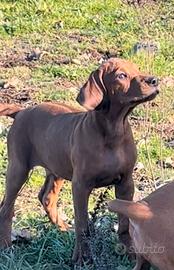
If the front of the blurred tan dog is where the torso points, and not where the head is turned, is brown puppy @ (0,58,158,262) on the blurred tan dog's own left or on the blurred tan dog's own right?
on the blurred tan dog's own left

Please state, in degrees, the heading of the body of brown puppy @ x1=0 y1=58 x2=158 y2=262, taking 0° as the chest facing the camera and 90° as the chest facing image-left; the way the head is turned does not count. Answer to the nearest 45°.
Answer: approximately 315°

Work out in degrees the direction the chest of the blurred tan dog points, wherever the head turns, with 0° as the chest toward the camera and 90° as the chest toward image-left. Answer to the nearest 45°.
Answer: approximately 270°

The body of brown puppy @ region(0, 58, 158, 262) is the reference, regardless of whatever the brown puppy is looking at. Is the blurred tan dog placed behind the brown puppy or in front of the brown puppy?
in front
